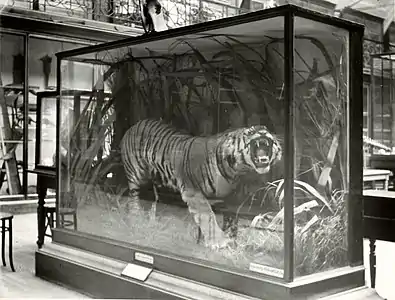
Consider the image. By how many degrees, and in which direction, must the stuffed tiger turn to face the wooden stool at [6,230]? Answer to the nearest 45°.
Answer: approximately 180°

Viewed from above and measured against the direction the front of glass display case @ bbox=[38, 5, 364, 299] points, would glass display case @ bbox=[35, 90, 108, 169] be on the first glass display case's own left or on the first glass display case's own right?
on the first glass display case's own right

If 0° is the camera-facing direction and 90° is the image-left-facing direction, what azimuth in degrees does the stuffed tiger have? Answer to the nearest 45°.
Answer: approximately 315°

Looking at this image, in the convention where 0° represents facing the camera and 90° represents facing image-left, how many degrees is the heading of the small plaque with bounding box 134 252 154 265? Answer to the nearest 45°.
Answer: approximately 45°
